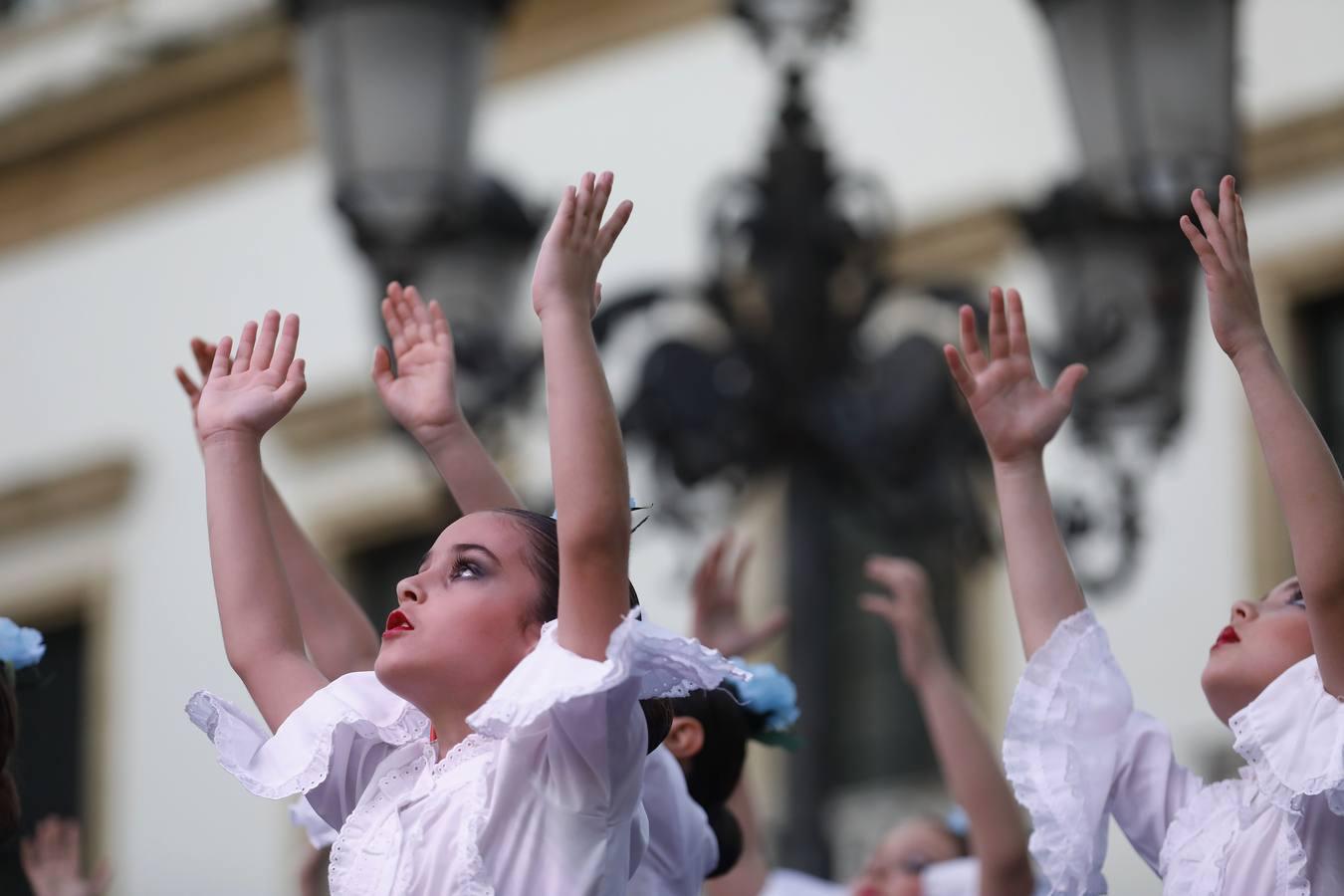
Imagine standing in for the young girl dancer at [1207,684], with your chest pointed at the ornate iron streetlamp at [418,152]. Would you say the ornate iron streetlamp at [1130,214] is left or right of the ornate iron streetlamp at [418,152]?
right

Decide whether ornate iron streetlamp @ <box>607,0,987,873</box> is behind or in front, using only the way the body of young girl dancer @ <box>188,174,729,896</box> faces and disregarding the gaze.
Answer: behind

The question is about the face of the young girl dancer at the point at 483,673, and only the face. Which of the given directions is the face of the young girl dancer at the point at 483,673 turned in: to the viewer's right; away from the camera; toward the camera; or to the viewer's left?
to the viewer's left

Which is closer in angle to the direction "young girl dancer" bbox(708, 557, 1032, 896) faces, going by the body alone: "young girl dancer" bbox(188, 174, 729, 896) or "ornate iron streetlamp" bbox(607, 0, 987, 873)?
the young girl dancer

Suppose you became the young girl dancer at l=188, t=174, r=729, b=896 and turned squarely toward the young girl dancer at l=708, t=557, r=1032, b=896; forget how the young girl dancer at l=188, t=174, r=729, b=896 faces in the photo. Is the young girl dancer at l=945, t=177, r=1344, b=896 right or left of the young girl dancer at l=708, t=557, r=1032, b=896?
right

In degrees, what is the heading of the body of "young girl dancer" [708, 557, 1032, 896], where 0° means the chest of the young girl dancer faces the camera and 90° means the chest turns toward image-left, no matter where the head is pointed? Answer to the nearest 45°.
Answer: approximately 45°

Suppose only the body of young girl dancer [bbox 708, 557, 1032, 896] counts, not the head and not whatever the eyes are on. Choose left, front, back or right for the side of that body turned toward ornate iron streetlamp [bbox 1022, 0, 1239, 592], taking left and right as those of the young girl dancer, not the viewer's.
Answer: back
